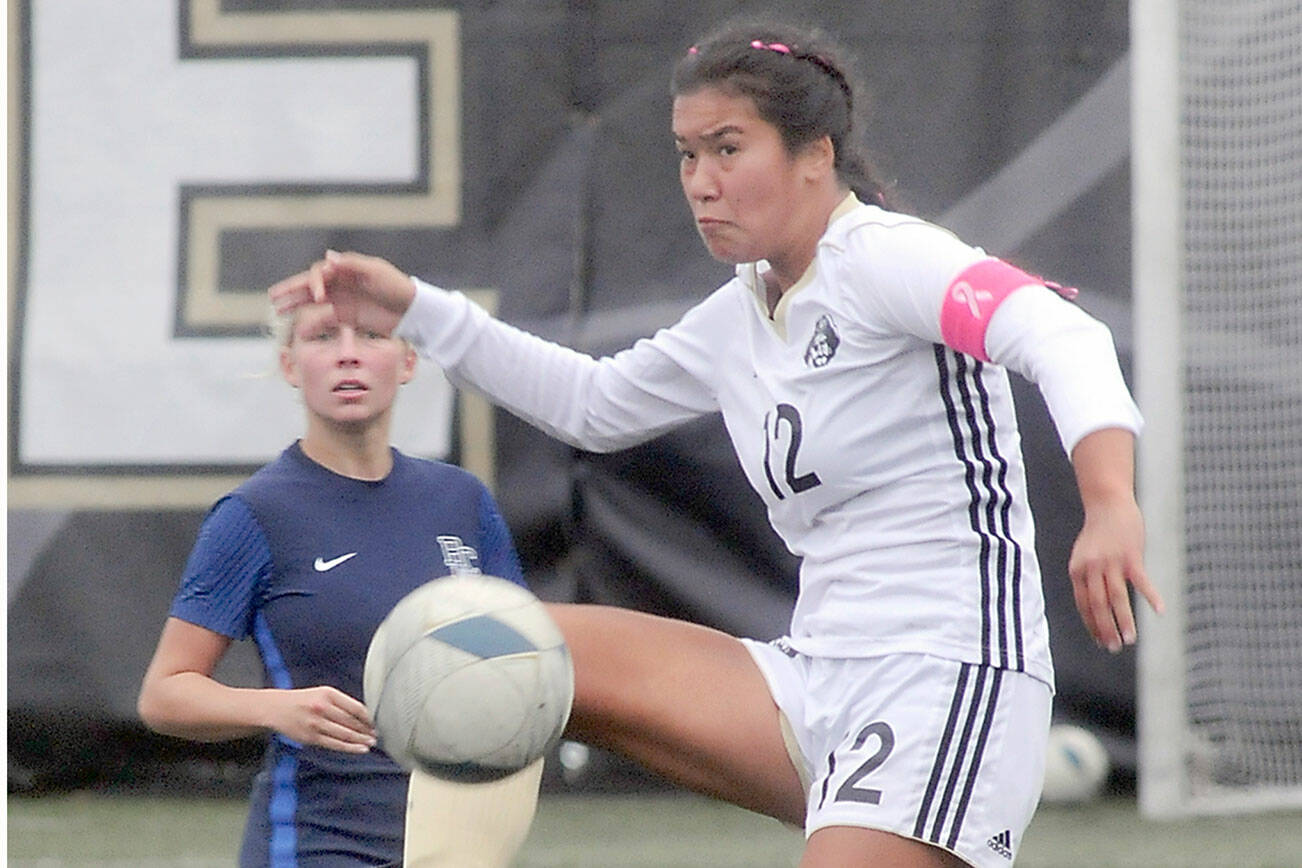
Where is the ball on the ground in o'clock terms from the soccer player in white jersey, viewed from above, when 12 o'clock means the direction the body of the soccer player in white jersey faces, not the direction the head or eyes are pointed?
The ball on the ground is roughly at 5 o'clock from the soccer player in white jersey.

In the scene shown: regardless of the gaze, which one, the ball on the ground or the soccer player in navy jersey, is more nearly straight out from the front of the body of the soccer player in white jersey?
the soccer player in navy jersey

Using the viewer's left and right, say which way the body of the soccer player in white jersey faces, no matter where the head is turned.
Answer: facing the viewer and to the left of the viewer

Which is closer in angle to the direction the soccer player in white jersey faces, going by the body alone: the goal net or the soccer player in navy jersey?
the soccer player in navy jersey

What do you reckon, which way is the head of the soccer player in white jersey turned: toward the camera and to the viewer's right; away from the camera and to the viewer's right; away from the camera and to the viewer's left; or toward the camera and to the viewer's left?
toward the camera and to the viewer's left

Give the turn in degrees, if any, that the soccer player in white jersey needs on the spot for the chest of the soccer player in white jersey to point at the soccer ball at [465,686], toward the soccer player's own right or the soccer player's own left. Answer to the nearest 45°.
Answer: approximately 45° to the soccer player's own right

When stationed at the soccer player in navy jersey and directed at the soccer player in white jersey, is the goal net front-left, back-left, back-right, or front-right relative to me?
front-left

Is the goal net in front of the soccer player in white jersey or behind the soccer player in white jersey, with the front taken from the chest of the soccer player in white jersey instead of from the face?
behind
